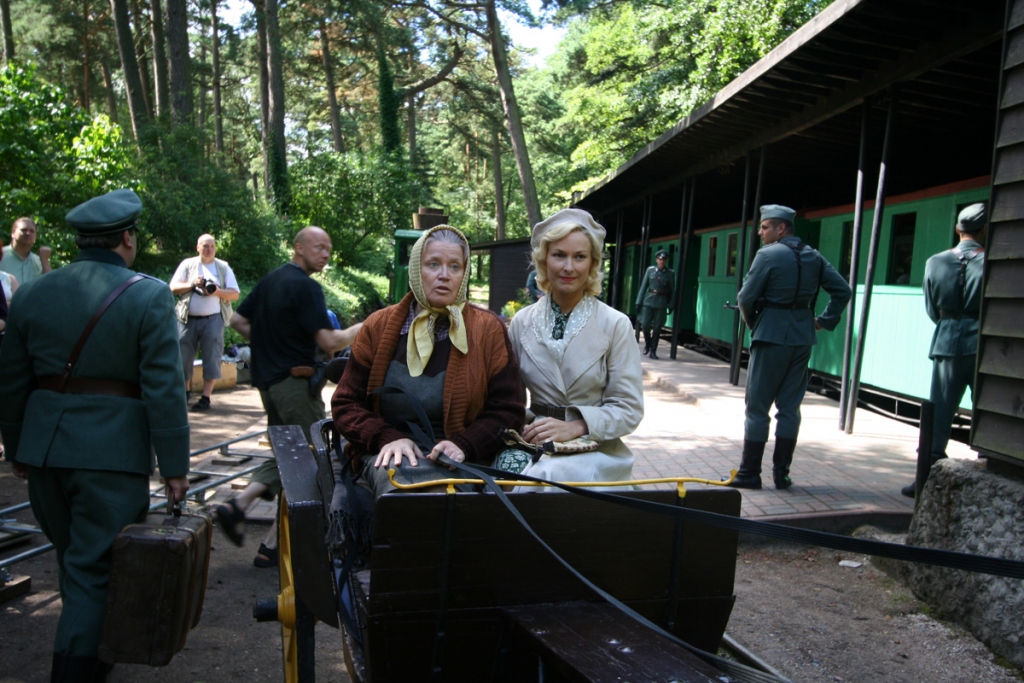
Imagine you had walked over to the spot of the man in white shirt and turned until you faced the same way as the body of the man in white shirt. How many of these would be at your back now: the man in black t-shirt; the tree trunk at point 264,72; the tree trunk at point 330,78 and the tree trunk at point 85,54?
3

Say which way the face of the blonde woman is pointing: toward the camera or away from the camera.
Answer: toward the camera

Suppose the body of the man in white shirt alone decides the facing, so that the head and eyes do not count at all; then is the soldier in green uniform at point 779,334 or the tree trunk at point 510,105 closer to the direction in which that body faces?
the soldier in green uniform

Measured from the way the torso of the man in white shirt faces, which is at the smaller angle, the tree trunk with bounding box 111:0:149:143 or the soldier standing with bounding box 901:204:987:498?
the soldier standing

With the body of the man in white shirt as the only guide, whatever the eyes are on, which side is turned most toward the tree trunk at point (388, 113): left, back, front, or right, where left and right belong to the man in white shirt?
back

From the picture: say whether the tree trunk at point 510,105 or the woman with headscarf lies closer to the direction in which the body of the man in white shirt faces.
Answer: the woman with headscarf

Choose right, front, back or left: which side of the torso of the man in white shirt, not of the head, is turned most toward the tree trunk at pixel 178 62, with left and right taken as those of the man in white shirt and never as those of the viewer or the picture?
back

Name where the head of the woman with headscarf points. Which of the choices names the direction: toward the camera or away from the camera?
toward the camera

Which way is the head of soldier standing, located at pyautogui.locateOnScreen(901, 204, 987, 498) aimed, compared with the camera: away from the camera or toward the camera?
away from the camera

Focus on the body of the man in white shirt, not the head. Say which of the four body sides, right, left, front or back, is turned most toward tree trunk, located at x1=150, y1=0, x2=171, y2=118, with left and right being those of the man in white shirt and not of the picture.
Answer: back

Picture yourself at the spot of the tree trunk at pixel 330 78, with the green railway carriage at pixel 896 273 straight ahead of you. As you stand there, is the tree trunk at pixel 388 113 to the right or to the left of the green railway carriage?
left

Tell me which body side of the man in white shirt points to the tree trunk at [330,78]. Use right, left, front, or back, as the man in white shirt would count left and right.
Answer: back

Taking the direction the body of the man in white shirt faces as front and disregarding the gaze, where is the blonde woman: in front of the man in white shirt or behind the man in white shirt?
in front

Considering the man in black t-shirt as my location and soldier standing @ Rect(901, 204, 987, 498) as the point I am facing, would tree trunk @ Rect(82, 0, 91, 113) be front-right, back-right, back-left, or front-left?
back-left

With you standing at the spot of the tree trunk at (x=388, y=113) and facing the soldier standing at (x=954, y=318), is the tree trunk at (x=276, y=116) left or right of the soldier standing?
right

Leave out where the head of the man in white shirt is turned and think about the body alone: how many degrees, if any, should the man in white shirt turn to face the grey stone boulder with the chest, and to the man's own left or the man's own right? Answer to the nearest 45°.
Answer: approximately 45° to the man's own left

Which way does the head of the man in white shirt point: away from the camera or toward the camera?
toward the camera

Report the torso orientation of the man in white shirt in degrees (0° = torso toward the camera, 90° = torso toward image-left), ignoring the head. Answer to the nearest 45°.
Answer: approximately 0°

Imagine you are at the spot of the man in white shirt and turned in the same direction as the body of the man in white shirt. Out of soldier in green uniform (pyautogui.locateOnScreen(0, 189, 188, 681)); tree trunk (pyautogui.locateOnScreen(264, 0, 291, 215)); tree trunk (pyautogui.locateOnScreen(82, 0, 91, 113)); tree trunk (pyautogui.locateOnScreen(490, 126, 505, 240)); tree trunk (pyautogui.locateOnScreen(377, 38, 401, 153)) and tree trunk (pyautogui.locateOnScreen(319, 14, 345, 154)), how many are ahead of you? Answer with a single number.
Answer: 1

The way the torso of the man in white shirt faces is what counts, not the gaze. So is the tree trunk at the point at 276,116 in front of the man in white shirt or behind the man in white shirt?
behind
